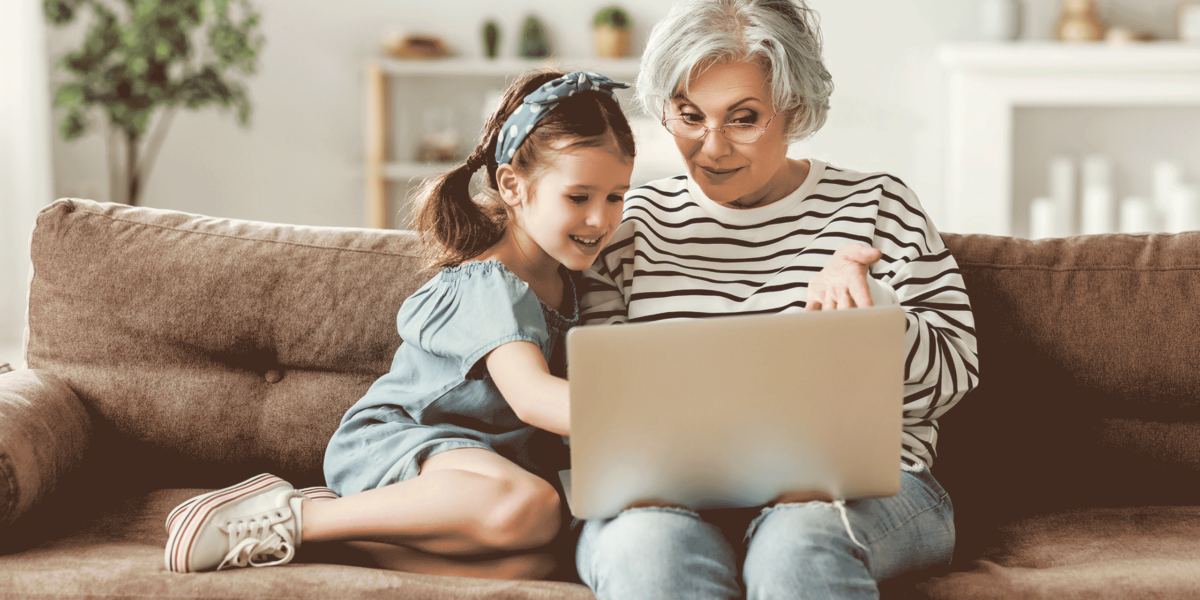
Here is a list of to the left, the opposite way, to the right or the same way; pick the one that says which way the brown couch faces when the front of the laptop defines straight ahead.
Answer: the opposite way

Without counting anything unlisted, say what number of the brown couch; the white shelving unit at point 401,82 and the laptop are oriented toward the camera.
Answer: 2

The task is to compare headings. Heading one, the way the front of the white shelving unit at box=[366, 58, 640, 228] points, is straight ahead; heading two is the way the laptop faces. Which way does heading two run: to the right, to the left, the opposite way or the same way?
the opposite way

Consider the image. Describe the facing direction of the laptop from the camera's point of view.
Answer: facing away from the viewer

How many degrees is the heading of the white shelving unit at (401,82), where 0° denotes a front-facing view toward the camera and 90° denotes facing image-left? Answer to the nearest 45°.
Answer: approximately 0°

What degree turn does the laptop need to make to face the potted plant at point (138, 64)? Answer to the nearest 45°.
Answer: approximately 45° to its left

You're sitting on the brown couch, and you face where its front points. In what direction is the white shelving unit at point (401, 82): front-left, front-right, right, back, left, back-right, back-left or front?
back

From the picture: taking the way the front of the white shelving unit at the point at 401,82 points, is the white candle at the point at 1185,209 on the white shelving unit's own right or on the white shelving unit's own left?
on the white shelving unit's own left

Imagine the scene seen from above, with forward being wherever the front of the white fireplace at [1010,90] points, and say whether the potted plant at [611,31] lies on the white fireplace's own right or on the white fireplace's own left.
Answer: on the white fireplace's own right

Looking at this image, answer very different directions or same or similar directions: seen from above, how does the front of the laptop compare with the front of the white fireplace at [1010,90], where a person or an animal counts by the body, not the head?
very different directions

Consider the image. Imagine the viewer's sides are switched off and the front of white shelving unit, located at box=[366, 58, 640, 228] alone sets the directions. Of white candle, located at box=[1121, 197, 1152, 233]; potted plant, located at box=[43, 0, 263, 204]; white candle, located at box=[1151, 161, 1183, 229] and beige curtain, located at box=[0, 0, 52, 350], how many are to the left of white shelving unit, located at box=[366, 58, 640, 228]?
2

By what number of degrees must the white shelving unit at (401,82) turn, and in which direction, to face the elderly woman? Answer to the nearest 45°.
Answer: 0° — it already faces them
